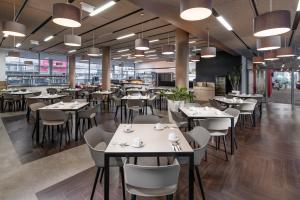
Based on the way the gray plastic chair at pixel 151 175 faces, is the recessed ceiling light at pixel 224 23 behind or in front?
in front

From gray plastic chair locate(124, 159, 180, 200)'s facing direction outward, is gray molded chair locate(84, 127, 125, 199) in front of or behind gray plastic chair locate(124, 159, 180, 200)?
in front

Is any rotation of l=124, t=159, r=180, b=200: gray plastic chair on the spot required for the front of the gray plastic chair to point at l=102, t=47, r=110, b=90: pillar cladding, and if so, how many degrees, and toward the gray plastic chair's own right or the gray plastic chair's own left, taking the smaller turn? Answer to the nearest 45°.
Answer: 0° — it already faces it

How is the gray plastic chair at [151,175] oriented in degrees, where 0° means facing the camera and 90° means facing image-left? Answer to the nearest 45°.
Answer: approximately 180°

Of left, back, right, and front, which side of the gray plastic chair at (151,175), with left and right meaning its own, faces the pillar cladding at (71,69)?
front

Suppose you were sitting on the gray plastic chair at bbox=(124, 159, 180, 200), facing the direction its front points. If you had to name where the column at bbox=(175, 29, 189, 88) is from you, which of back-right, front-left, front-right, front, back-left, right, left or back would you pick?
front
